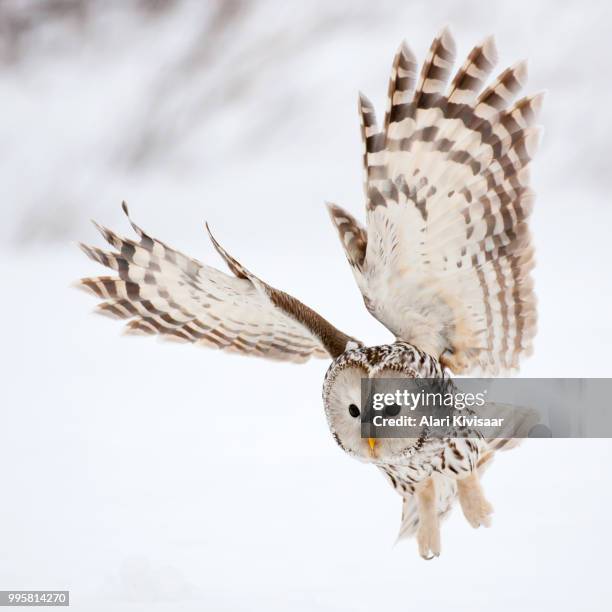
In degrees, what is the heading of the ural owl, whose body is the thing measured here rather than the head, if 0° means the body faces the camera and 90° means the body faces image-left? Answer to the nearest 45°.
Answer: approximately 45°
